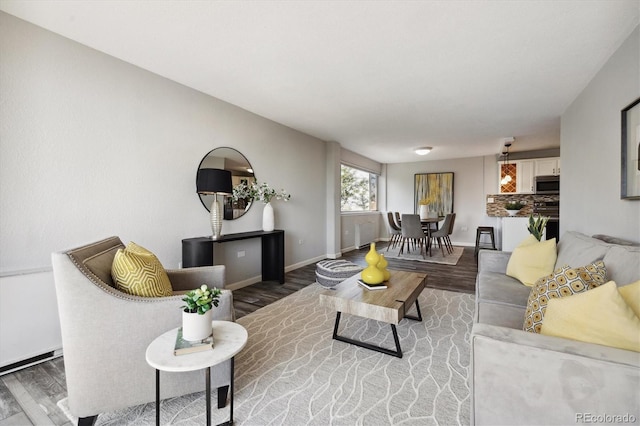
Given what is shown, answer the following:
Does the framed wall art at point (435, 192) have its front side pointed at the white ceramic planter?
yes

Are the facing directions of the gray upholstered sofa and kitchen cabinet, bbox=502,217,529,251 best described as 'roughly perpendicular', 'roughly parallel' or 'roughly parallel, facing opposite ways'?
roughly perpendicular

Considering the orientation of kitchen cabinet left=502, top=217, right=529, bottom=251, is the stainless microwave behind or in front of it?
behind

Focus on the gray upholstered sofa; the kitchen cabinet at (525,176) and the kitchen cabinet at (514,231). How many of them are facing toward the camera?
2

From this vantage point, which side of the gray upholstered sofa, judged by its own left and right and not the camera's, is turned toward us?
left

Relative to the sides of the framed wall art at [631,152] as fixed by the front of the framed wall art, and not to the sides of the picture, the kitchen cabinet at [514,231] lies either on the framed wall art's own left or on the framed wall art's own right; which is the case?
on the framed wall art's own right

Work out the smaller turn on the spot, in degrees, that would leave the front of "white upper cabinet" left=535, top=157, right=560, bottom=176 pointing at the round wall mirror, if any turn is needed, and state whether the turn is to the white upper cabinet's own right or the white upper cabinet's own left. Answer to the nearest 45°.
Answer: approximately 45° to the white upper cabinet's own right

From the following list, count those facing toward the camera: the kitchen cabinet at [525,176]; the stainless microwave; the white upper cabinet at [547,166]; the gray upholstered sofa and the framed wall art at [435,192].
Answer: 4

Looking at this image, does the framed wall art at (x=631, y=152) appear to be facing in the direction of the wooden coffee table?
yes

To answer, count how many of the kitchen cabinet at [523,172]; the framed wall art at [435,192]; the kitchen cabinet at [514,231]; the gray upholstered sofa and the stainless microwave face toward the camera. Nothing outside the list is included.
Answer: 4

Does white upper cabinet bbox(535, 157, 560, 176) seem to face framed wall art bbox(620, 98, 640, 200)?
yes
